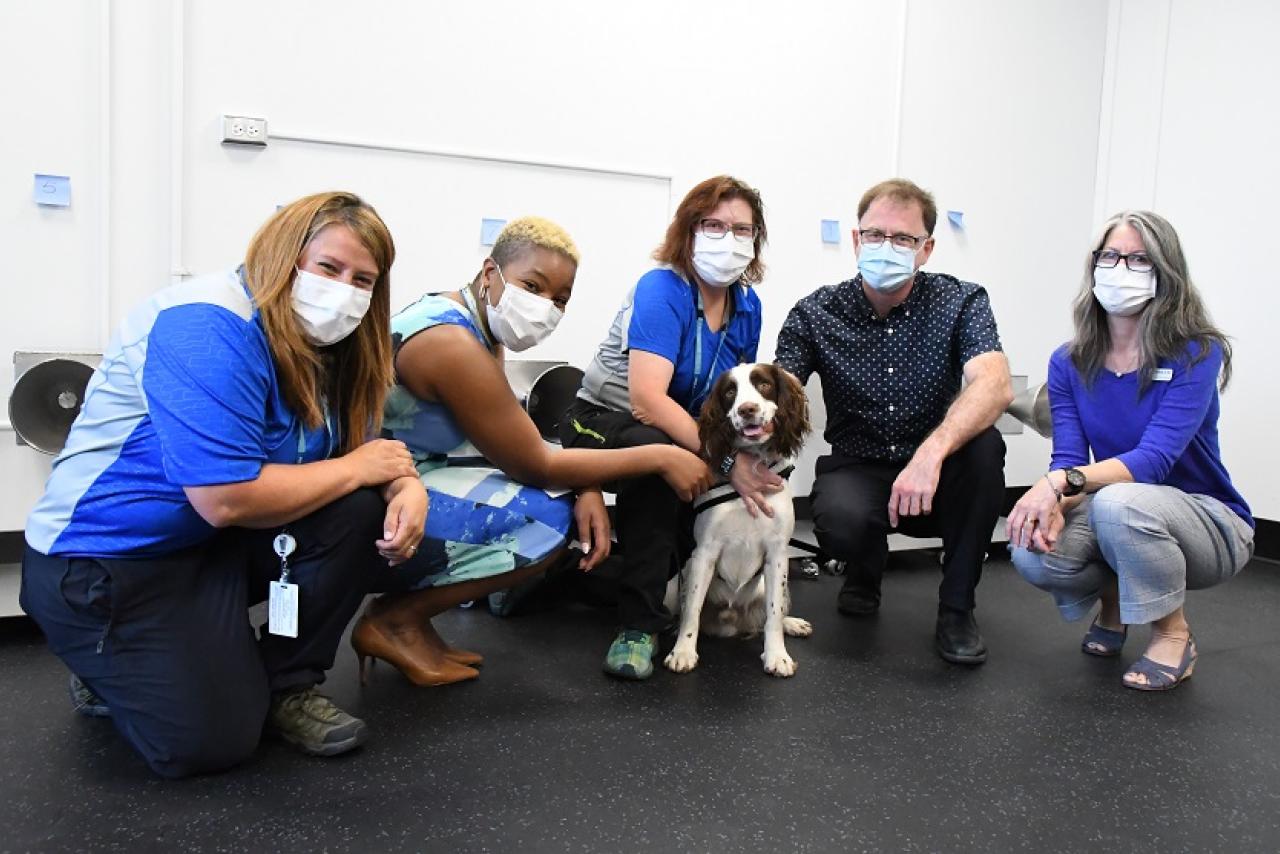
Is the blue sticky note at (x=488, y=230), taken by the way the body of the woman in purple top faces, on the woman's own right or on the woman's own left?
on the woman's own right

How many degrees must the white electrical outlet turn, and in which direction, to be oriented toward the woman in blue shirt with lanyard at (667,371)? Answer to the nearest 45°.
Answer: approximately 45° to its left

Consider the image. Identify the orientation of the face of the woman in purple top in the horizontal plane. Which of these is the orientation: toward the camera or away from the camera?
toward the camera

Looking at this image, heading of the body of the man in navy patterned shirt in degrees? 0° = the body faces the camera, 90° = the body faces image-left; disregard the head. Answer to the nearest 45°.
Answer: approximately 0°

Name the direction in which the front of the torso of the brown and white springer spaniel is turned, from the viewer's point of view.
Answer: toward the camera

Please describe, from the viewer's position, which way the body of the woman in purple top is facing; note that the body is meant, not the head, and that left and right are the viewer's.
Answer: facing the viewer and to the left of the viewer

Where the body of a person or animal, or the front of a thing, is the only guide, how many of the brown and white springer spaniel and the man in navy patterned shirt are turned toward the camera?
2

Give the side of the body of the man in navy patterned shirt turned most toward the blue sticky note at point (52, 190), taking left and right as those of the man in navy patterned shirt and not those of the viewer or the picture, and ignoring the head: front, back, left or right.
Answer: right

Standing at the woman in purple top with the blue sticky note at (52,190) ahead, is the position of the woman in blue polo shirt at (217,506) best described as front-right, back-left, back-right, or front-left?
front-left

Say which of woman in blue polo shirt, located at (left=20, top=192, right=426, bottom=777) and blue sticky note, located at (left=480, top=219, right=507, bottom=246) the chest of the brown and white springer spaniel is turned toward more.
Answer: the woman in blue polo shirt

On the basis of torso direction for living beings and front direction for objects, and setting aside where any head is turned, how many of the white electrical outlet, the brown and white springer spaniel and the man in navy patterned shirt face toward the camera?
3

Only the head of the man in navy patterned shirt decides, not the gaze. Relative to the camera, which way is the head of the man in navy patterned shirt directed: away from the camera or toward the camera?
toward the camera

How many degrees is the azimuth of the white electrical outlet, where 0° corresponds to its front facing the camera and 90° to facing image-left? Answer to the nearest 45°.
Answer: approximately 0°

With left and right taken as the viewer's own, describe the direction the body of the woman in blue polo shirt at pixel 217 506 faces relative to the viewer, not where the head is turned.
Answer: facing the viewer and to the right of the viewer

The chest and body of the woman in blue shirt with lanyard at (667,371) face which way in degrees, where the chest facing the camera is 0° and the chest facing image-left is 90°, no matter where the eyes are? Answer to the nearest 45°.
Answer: approximately 315°

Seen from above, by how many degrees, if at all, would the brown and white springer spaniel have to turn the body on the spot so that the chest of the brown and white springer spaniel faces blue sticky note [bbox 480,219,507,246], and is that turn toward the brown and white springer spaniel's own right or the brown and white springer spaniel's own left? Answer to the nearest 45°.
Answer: approximately 135° to the brown and white springer spaniel's own right
